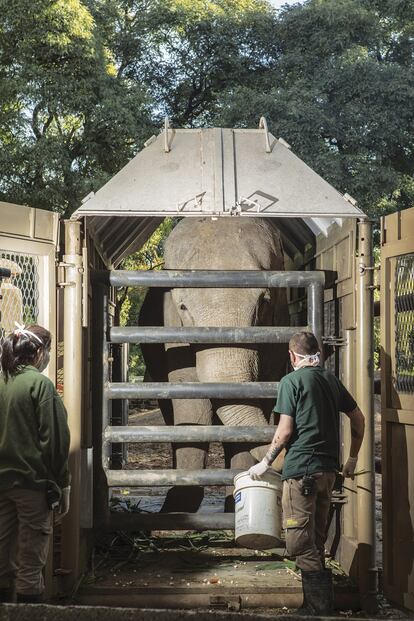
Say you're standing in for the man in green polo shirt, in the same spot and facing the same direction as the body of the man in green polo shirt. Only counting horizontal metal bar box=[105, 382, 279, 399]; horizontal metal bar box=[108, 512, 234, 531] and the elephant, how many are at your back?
0

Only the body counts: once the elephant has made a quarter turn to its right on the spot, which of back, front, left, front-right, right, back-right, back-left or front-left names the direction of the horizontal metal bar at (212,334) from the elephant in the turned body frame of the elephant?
left

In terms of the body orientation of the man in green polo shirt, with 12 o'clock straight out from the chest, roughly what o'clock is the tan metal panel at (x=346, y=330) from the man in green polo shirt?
The tan metal panel is roughly at 2 o'clock from the man in green polo shirt.

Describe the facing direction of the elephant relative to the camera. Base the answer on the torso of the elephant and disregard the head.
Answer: toward the camera

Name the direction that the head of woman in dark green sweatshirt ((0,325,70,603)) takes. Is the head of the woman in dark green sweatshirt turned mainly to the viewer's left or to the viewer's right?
to the viewer's right

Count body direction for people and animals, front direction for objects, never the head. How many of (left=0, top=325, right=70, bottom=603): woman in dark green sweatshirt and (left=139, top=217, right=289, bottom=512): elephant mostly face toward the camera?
1

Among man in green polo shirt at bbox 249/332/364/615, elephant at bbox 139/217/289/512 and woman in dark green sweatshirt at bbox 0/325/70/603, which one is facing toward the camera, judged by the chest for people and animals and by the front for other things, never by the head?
the elephant

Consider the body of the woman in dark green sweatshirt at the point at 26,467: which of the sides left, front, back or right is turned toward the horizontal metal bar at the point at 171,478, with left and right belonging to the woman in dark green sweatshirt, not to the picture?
front

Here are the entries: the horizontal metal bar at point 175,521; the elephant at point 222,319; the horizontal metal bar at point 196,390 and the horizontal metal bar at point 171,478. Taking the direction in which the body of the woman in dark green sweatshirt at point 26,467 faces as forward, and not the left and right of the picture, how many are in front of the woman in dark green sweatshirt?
4

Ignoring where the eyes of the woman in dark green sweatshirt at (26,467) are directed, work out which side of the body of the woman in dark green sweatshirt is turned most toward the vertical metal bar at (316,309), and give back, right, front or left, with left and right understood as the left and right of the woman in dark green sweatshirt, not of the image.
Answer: front

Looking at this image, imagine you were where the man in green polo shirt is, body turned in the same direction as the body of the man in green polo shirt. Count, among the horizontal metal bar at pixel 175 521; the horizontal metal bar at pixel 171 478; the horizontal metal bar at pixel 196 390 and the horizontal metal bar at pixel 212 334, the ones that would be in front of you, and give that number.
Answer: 4

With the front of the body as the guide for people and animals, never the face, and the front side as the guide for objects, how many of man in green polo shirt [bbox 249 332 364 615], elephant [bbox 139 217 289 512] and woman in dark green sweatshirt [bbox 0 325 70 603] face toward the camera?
1

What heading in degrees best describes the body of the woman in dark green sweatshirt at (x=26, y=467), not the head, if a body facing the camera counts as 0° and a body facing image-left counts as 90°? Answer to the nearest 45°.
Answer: approximately 225°

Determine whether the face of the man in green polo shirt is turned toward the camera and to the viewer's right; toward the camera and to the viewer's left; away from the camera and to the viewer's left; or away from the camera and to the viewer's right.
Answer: away from the camera and to the viewer's left
